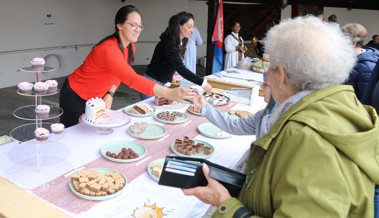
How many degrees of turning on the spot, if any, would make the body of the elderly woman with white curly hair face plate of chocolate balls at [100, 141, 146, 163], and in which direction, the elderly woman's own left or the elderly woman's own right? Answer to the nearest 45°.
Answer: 0° — they already face it

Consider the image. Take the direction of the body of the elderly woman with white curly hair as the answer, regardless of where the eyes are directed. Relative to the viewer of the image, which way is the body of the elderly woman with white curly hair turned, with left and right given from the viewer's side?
facing away from the viewer and to the left of the viewer

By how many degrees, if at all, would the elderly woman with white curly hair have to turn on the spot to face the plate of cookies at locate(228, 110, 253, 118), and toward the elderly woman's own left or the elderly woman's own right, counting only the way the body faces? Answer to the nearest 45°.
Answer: approximately 45° to the elderly woman's own right

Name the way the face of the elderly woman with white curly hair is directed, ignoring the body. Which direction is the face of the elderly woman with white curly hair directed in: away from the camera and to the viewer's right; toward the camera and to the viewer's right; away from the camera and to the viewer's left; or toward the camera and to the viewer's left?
away from the camera and to the viewer's left

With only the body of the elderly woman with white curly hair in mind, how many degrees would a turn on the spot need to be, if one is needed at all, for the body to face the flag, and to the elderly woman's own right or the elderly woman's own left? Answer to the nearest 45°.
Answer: approximately 45° to the elderly woman's own right
